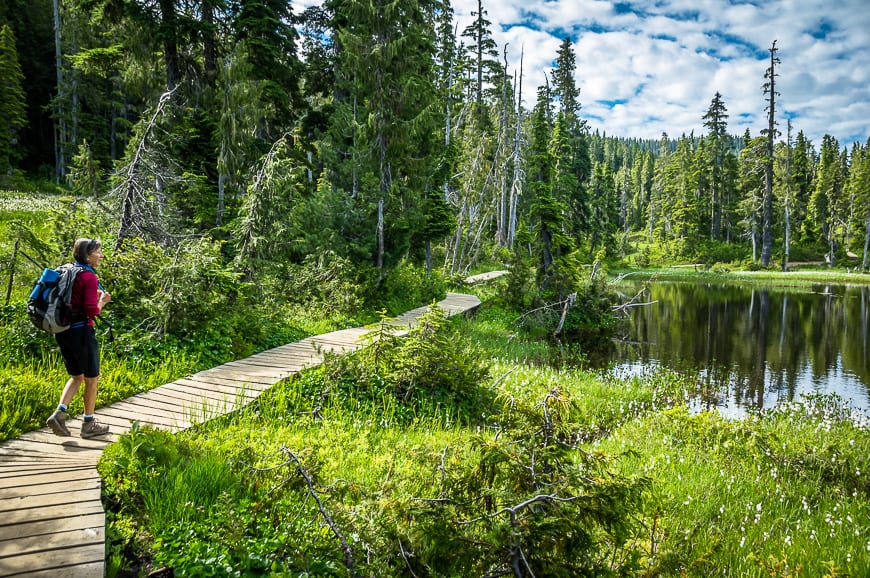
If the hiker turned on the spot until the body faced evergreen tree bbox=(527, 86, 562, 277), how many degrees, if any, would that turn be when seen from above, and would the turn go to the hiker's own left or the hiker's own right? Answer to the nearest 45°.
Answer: approximately 45° to the hiker's own left

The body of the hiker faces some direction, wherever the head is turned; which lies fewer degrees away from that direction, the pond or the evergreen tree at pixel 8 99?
the pond

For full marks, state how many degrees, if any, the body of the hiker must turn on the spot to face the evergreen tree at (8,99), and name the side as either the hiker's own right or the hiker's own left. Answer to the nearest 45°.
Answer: approximately 90° to the hiker's own left

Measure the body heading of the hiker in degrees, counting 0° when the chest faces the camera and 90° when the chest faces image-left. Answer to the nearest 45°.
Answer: approximately 270°

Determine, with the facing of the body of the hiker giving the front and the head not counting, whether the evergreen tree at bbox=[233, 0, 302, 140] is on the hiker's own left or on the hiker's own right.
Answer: on the hiker's own left
